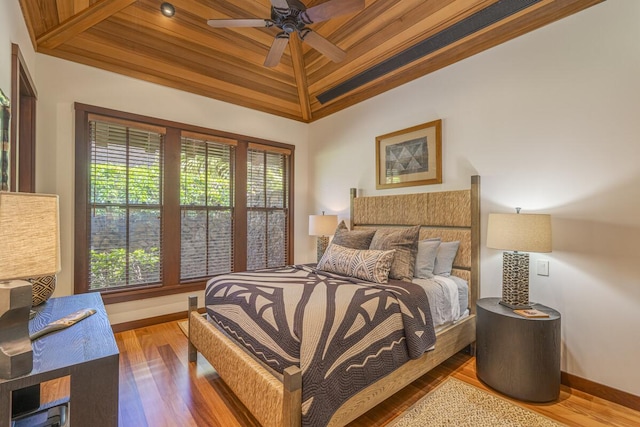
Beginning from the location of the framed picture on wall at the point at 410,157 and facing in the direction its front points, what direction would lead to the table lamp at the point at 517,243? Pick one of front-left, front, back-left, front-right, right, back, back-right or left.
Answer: left

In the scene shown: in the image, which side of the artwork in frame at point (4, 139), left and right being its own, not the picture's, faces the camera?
right

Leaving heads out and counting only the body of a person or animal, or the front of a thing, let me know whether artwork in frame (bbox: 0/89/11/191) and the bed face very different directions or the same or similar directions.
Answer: very different directions

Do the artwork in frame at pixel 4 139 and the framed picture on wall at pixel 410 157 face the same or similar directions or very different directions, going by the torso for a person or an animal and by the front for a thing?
very different directions

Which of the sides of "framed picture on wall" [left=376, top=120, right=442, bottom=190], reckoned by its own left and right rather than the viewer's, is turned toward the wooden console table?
front

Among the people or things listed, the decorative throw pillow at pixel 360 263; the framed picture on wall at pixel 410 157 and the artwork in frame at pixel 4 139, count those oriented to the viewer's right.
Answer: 1

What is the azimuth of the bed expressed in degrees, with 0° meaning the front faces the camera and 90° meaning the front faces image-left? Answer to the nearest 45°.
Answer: approximately 45°

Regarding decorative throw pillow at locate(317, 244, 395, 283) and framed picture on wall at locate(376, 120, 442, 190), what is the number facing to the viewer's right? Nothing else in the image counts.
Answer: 0

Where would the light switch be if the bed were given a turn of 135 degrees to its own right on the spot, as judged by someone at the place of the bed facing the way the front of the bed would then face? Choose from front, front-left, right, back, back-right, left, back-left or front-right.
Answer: right

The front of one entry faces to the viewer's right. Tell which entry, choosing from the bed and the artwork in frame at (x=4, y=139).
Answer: the artwork in frame

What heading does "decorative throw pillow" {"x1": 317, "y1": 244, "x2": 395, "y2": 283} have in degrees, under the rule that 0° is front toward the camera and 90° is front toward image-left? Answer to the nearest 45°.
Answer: approximately 45°

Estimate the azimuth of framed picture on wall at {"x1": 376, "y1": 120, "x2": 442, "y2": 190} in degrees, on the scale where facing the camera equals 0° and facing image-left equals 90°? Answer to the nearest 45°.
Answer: approximately 45°
